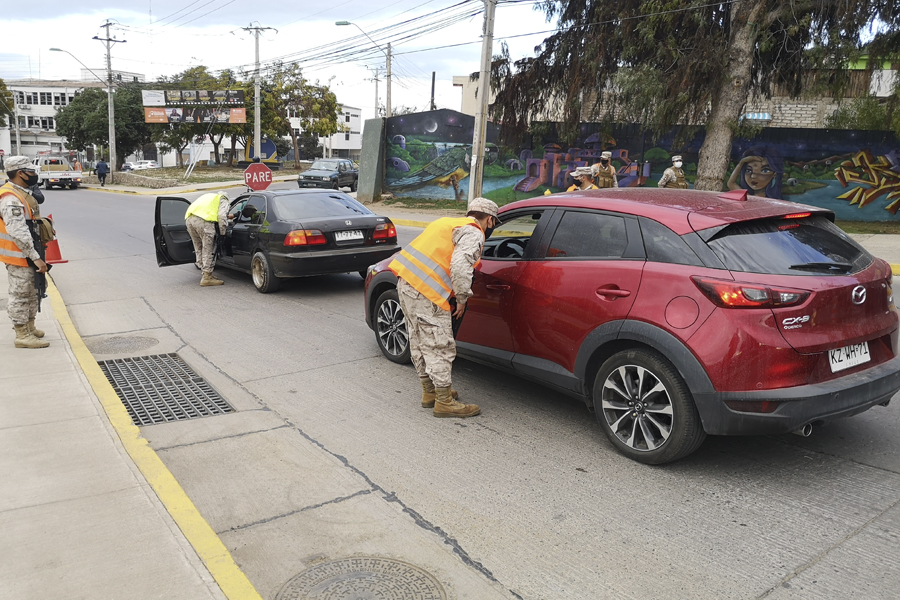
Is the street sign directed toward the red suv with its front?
yes

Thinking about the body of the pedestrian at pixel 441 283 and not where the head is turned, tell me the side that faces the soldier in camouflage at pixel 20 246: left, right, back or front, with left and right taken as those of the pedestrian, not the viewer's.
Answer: back

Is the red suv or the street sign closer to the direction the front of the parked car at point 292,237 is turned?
the street sign

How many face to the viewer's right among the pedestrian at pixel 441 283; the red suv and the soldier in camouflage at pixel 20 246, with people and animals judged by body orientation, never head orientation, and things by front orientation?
2

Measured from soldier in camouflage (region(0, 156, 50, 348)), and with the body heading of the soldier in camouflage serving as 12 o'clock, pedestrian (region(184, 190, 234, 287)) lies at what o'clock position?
The pedestrian is roughly at 10 o'clock from the soldier in camouflage.

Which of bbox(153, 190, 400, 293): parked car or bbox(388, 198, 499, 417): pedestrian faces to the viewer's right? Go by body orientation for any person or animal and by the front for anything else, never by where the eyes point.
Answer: the pedestrian

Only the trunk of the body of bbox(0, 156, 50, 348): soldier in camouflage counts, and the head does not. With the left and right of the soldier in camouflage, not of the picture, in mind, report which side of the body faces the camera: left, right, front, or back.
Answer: right

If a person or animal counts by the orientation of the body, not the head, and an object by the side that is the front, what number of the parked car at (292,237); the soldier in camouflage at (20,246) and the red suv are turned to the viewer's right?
1

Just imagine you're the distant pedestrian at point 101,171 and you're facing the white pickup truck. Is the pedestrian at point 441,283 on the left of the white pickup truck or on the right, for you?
left

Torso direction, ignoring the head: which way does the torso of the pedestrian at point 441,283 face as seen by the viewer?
to the viewer's right

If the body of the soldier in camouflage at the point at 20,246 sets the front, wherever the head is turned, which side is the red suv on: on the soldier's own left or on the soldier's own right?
on the soldier's own right

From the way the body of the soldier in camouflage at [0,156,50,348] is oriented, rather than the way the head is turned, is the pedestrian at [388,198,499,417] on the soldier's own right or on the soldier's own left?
on the soldier's own right
